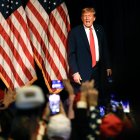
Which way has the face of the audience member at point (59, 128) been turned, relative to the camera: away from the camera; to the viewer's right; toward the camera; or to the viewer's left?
away from the camera

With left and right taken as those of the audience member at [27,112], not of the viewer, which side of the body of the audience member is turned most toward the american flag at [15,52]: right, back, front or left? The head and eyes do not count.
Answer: front

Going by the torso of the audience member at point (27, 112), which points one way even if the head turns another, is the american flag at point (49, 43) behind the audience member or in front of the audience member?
in front

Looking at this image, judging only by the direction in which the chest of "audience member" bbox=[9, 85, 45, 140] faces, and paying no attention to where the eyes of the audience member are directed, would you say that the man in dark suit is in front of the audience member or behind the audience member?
in front

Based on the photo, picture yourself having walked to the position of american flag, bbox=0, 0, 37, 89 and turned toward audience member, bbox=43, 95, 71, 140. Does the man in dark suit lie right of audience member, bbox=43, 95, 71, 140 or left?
left

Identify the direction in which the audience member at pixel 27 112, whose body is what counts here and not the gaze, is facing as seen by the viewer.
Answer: away from the camera

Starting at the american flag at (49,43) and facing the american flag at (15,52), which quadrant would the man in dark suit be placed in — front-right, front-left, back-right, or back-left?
back-left
